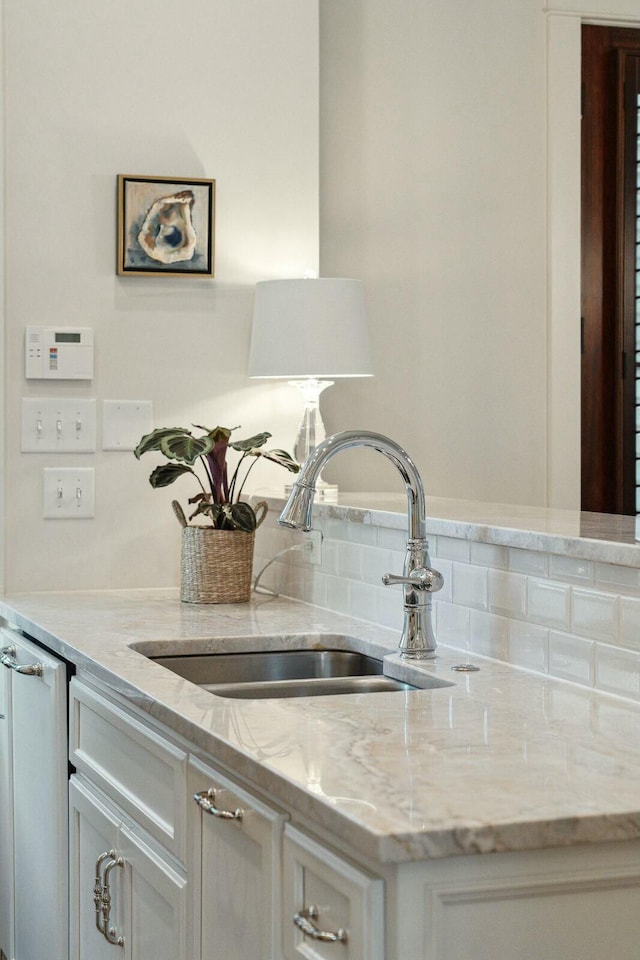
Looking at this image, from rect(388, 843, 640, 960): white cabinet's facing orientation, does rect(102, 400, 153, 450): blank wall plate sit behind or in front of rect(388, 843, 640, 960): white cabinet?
behind

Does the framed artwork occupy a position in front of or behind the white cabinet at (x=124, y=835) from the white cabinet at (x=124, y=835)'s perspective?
behind

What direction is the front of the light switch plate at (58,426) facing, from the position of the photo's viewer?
facing the viewer

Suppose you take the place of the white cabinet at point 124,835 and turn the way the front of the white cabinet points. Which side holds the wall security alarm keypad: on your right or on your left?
on your right

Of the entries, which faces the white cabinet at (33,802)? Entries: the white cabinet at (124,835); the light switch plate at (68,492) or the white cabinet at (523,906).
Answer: the light switch plate

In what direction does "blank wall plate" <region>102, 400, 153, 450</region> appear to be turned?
toward the camera

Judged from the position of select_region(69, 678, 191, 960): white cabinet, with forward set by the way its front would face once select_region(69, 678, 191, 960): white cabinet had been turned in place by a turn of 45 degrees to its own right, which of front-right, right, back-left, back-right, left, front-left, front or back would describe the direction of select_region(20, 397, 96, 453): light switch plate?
right
